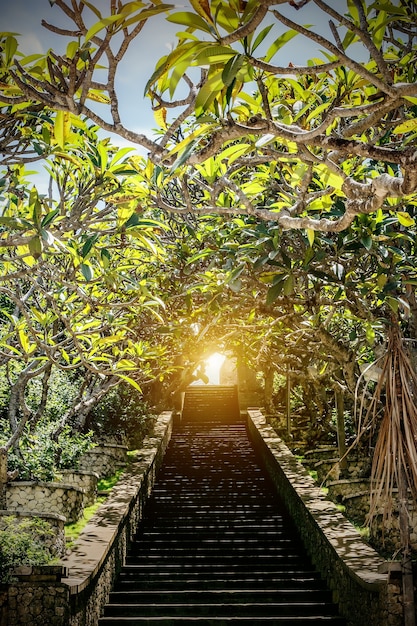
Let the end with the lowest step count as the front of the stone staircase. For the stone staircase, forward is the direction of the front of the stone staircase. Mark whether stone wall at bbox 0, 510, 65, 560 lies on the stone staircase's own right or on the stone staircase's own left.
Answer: on the stone staircase's own right

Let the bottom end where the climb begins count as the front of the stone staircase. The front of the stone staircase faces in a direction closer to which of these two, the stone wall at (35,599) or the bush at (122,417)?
the stone wall

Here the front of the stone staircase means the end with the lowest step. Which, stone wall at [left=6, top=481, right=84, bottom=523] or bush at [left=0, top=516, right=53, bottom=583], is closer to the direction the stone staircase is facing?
the bush

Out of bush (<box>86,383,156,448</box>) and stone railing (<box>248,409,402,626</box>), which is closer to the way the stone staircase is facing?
the stone railing

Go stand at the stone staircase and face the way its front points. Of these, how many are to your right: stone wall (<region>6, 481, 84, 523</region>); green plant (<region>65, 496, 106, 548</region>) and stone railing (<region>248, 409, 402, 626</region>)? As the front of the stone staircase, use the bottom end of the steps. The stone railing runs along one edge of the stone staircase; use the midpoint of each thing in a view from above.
2

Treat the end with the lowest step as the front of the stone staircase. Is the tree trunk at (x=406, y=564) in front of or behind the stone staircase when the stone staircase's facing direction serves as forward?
in front

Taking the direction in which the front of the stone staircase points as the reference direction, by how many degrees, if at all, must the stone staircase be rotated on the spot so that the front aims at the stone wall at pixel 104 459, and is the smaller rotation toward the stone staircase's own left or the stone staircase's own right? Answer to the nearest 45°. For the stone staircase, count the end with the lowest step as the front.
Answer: approximately 135° to the stone staircase's own right

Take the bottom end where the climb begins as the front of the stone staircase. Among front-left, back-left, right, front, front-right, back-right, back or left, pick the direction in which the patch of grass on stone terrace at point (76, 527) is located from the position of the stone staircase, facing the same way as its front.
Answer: right

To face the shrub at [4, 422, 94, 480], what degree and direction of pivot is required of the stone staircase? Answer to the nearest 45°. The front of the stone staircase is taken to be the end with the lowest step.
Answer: approximately 135° to its right

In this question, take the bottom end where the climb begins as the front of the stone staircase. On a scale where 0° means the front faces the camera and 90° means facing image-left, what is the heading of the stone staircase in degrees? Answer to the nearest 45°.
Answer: approximately 0°

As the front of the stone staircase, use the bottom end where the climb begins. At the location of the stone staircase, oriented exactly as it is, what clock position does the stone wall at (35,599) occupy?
The stone wall is roughly at 1 o'clock from the stone staircase.
